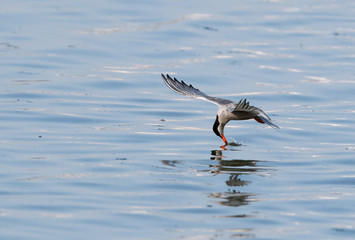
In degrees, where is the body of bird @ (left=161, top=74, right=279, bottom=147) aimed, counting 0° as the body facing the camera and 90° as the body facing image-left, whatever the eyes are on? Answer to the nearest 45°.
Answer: approximately 45°
